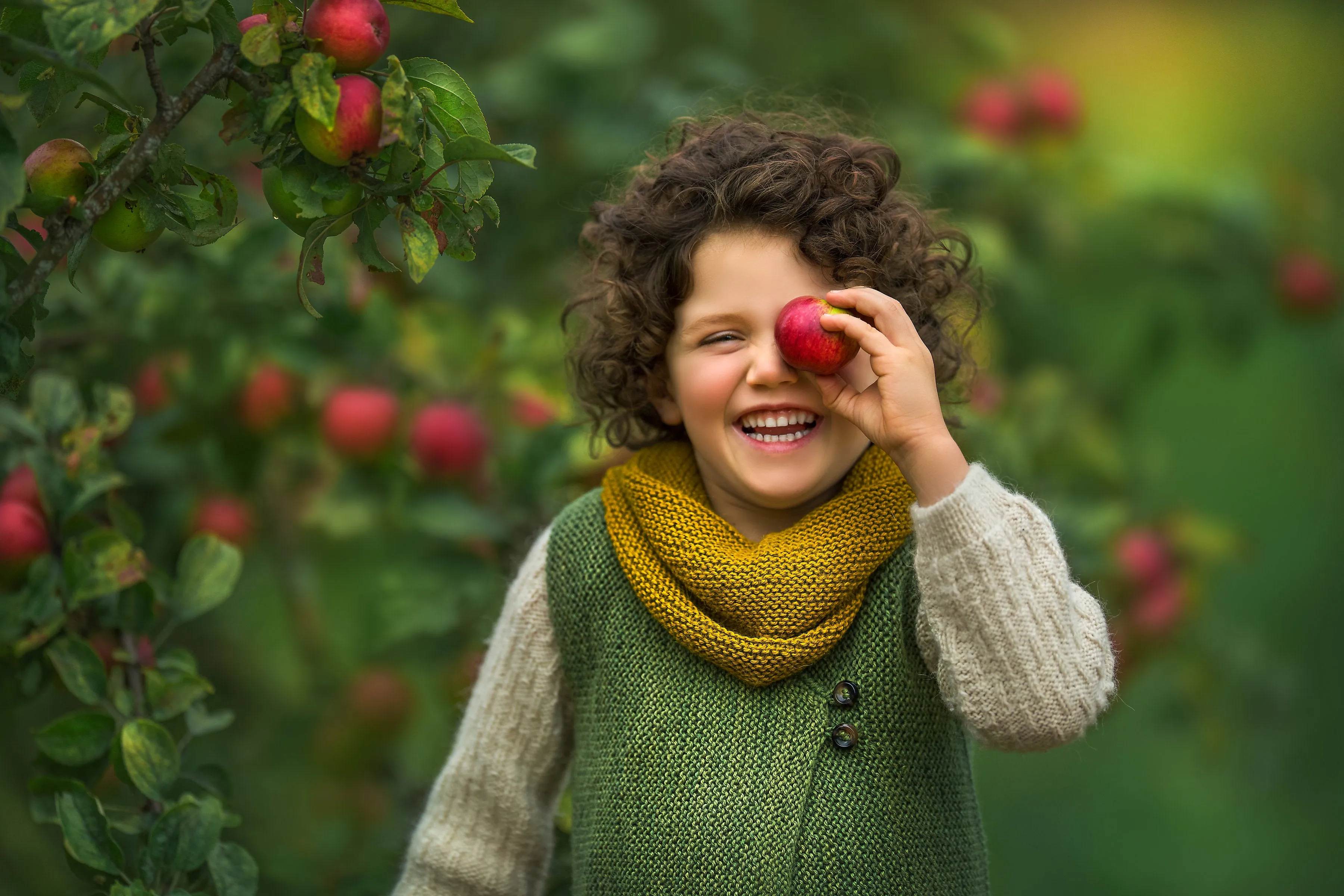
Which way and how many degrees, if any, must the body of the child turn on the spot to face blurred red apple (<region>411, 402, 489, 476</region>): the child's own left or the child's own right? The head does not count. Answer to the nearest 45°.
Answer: approximately 135° to the child's own right

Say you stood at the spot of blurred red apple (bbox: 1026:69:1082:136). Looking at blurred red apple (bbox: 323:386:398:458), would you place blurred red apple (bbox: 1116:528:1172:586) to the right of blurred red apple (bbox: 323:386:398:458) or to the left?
left

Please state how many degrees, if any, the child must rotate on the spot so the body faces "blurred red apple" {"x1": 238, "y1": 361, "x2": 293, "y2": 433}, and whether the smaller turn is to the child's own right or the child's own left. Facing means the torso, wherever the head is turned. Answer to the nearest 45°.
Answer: approximately 135° to the child's own right

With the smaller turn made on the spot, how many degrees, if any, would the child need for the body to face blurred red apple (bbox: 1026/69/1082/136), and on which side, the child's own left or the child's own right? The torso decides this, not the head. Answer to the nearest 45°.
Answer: approximately 180°

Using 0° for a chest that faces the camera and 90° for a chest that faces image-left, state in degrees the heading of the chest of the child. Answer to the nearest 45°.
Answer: approximately 0°

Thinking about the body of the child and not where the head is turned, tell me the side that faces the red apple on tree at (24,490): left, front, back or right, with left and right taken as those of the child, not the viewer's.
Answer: right

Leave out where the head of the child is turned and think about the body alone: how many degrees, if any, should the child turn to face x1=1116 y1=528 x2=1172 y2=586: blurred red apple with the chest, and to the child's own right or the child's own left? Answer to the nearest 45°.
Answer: approximately 135° to the child's own left

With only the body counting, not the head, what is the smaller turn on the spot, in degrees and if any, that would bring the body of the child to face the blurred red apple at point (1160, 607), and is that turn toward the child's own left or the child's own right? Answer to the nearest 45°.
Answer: approximately 135° to the child's own left

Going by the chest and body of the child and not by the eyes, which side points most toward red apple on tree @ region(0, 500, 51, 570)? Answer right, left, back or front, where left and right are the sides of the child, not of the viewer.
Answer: right

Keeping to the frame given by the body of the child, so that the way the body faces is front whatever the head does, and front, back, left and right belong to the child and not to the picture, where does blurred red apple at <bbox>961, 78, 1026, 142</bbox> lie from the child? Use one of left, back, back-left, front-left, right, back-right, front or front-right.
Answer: back

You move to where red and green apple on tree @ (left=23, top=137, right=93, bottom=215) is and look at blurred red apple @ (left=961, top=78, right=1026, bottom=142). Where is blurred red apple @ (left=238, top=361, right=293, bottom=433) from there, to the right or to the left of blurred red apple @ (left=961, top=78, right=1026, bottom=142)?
left
